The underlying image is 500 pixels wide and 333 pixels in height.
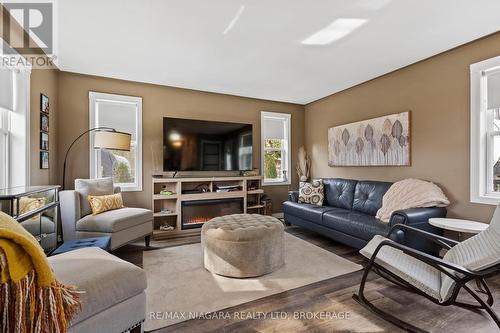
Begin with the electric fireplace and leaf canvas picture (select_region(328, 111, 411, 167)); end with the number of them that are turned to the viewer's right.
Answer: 0

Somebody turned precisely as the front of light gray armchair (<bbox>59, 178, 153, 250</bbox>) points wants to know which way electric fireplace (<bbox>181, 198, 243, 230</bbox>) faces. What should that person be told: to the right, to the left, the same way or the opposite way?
to the right

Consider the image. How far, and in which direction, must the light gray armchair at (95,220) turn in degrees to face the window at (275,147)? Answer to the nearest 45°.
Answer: approximately 45° to its left

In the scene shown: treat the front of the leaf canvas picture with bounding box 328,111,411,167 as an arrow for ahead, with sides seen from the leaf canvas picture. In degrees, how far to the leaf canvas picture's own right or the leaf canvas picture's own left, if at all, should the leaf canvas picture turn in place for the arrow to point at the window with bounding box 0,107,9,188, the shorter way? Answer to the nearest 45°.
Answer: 0° — it already faces it

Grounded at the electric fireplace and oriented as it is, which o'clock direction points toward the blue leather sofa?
The blue leather sofa is roughly at 10 o'clock from the electric fireplace.

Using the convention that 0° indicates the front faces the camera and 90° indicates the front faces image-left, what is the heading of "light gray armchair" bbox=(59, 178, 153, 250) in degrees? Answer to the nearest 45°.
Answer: approximately 315°

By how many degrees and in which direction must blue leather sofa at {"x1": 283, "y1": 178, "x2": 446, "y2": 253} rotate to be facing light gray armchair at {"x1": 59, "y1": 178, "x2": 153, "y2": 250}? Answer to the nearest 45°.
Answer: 0° — it already faces it

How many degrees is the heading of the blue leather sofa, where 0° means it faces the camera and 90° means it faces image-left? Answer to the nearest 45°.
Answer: approximately 45°

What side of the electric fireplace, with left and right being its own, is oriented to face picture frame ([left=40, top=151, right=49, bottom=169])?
right

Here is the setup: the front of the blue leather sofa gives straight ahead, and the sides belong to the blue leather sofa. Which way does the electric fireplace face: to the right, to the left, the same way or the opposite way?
to the left

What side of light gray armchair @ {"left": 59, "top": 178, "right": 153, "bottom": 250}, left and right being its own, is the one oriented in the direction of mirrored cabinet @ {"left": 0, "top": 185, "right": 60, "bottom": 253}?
right
